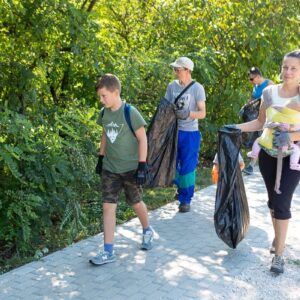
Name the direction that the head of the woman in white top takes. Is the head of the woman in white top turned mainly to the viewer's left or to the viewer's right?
to the viewer's left

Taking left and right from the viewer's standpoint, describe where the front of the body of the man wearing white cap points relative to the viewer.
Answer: facing the viewer and to the left of the viewer

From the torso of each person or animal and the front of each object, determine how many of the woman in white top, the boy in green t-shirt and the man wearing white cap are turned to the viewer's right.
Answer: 0

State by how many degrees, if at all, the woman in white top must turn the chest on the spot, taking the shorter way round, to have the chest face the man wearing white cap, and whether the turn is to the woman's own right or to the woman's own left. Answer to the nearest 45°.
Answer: approximately 135° to the woman's own right

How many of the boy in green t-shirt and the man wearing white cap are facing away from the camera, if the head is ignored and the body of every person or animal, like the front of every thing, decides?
0

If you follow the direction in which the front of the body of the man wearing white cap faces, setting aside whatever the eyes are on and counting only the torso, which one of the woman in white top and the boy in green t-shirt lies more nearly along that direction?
the boy in green t-shirt

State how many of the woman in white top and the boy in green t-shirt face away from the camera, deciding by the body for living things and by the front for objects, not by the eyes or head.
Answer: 0

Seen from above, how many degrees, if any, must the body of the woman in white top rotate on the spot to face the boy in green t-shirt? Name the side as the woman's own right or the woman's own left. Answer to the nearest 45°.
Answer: approximately 90° to the woman's own right

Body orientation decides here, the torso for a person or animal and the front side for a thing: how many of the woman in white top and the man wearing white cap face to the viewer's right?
0

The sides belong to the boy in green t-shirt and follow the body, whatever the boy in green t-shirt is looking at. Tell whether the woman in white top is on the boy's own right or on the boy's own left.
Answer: on the boy's own left

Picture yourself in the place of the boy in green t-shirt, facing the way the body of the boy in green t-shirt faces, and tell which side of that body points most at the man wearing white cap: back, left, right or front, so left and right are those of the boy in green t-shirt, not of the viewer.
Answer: back

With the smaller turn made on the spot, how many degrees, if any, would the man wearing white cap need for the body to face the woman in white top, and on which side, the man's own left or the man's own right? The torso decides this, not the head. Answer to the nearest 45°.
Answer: approximately 90° to the man's own left
